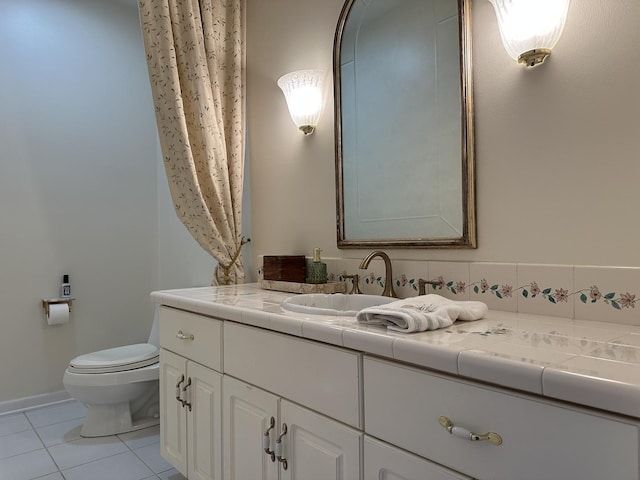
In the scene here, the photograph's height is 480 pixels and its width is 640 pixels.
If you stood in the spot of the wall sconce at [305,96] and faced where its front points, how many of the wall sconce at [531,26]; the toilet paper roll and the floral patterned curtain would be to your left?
1

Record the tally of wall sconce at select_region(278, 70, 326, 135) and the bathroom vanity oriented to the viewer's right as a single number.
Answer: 0

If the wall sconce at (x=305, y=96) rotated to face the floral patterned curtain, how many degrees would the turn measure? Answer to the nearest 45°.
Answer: approximately 45° to its right

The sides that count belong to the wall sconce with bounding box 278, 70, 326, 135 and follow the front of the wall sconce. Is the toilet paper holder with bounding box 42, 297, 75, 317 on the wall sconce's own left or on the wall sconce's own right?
on the wall sconce's own right

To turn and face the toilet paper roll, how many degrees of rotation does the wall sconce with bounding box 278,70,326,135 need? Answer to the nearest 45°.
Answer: approximately 90° to its right

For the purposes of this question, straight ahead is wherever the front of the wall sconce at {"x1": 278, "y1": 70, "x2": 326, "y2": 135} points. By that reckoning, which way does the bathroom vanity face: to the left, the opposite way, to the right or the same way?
the same way

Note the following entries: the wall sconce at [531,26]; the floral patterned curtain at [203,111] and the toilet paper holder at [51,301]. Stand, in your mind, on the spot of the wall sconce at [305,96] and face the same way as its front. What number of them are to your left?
1

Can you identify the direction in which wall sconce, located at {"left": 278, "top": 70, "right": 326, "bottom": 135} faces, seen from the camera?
facing the viewer and to the left of the viewer

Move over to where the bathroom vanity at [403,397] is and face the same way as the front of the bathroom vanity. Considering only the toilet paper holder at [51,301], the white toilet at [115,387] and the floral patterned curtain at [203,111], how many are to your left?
0

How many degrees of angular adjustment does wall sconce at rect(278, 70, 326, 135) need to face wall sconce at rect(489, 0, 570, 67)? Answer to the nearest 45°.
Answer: approximately 90° to its left
